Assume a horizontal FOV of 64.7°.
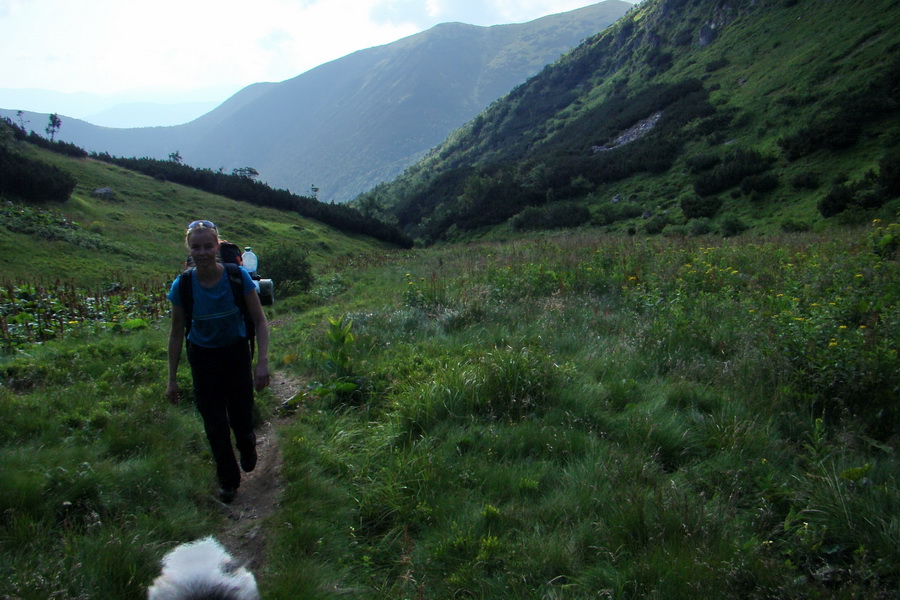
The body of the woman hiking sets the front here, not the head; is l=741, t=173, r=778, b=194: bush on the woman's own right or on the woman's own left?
on the woman's own left

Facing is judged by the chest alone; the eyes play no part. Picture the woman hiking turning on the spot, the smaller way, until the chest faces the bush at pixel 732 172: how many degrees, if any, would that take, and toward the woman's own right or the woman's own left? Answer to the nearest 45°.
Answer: approximately 135° to the woman's own left

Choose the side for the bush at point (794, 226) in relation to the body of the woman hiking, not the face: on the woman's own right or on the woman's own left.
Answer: on the woman's own left

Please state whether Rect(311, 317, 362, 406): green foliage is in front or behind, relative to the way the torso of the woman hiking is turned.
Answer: behind

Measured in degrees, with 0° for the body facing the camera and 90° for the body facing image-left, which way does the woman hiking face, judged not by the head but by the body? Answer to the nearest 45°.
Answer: approximately 0°

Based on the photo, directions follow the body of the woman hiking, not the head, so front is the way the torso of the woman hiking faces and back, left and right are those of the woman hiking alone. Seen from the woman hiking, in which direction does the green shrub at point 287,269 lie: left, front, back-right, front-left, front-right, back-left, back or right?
back

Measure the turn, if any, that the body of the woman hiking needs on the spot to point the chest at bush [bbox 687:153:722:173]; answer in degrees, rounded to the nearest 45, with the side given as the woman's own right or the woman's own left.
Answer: approximately 135° to the woman's own left

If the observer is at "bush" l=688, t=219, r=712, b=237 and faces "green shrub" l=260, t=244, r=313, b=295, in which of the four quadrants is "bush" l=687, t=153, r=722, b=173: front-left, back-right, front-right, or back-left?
back-right
